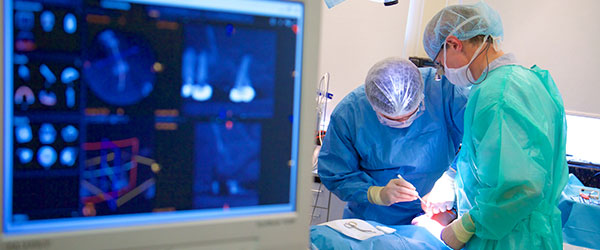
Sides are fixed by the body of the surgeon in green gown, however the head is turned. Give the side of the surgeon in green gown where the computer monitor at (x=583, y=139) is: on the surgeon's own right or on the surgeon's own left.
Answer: on the surgeon's own right

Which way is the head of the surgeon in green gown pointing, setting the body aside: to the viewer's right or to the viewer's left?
to the viewer's left

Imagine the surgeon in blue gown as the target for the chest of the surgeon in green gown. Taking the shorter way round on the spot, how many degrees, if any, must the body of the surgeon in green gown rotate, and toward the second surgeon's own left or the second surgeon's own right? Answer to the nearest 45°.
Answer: approximately 45° to the second surgeon's own right

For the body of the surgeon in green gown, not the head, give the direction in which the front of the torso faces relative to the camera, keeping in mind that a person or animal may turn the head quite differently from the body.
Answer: to the viewer's left

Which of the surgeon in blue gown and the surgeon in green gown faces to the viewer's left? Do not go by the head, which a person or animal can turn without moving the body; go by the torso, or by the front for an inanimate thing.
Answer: the surgeon in green gown

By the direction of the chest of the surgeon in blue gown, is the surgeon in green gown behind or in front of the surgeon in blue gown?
in front

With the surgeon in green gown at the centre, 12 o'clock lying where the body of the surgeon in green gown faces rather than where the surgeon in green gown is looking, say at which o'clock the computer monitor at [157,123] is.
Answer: The computer monitor is roughly at 10 o'clock from the surgeon in green gown.

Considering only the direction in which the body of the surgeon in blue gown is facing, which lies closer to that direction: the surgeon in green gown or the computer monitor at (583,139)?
the surgeon in green gown
